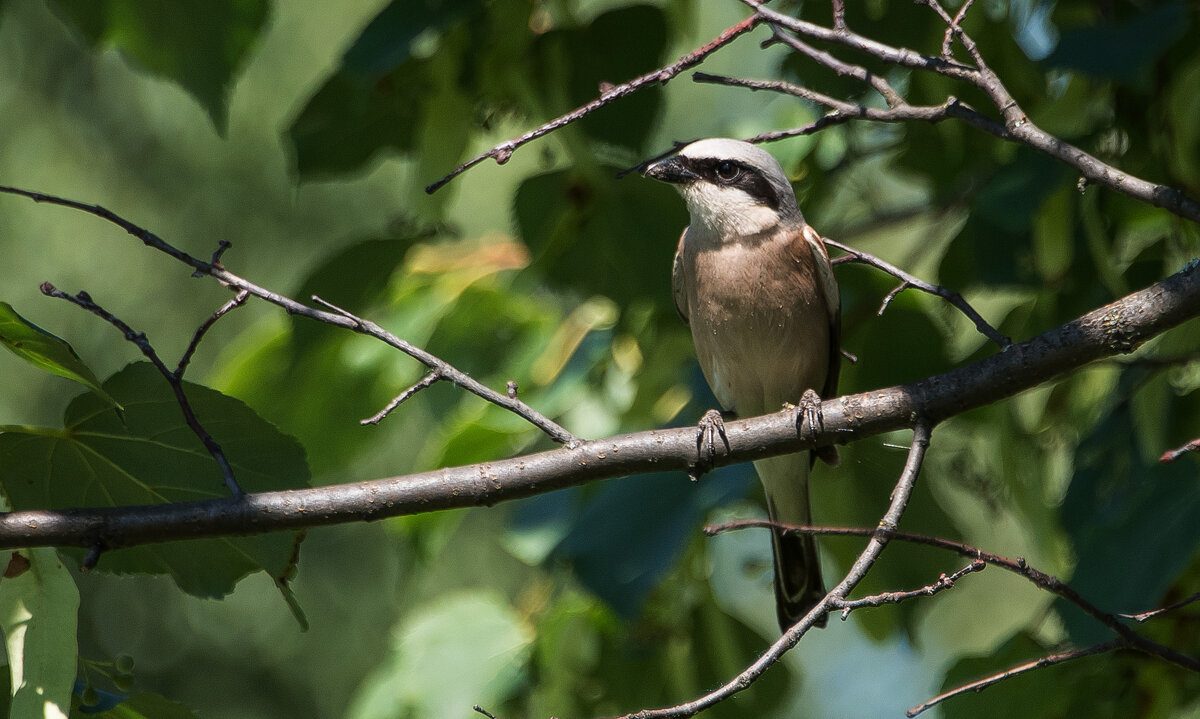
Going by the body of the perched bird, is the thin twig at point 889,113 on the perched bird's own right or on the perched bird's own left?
on the perched bird's own left

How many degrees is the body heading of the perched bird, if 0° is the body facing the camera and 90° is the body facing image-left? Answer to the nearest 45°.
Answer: approximately 45°

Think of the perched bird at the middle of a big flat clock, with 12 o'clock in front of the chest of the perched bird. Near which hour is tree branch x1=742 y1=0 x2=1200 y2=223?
The tree branch is roughly at 10 o'clock from the perched bird.

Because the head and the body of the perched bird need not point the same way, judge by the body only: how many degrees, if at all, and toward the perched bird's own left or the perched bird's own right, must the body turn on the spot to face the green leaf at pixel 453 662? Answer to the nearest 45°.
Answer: approximately 90° to the perched bird's own right
